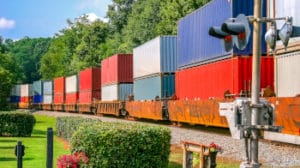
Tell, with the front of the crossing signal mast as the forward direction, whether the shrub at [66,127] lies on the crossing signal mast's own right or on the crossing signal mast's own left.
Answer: on the crossing signal mast's own right

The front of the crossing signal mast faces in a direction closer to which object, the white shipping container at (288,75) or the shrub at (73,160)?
the shrub

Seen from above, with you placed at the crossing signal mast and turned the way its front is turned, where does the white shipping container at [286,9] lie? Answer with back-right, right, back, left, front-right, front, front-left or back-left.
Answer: back-right

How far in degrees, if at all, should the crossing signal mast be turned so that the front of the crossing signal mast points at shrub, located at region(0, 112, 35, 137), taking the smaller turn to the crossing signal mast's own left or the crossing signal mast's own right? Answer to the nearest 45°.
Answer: approximately 90° to the crossing signal mast's own right

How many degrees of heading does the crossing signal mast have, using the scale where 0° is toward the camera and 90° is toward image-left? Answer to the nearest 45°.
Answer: approximately 45°
